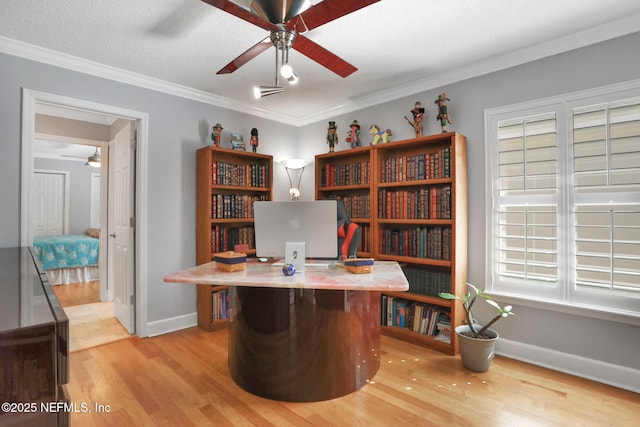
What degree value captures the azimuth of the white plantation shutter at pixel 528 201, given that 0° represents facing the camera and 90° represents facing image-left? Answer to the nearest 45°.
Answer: approximately 45°

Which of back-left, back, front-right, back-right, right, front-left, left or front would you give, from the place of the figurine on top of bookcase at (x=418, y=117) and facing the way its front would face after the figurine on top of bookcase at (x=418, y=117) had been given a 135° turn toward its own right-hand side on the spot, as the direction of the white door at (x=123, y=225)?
left

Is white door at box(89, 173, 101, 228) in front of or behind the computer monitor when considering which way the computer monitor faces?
in front

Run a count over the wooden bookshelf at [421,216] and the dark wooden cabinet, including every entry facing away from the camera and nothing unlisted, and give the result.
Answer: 0

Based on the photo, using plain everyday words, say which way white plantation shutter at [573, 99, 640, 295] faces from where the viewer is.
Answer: facing the viewer and to the left of the viewer

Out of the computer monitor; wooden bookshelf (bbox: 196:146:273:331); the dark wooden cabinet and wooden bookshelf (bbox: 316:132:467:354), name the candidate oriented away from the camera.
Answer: the computer monitor

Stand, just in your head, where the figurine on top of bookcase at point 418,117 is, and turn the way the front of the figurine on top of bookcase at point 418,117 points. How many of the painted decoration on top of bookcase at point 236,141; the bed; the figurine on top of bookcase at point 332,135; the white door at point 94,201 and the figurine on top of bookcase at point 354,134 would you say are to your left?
0

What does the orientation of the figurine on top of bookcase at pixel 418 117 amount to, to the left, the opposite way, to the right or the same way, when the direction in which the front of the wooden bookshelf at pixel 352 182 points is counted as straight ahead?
the same way

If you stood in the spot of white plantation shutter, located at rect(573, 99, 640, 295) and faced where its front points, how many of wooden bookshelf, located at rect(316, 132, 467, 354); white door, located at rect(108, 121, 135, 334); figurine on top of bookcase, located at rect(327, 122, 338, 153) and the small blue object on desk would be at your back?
0

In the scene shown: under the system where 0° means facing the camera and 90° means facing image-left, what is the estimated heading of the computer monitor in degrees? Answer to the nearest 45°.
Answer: approximately 180°

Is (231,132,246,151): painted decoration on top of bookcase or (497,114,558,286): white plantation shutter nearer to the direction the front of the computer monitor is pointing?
the painted decoration on top of bookcase

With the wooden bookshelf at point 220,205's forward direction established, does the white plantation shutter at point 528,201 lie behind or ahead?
ahead

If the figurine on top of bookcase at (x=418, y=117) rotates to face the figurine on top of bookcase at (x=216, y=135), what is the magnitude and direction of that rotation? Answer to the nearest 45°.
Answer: approximately 45° to its right

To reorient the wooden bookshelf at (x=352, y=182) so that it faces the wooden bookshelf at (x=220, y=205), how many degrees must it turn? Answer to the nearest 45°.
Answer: approximately 45° to its right

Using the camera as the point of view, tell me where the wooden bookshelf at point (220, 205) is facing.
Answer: facing the viewer and to the right of the viewer

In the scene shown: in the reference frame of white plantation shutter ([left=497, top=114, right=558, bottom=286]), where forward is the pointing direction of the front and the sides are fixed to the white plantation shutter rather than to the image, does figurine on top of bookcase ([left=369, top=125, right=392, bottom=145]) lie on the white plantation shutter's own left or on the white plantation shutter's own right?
on the white plantation shutter's own right

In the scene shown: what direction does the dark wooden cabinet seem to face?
to the viewer's right

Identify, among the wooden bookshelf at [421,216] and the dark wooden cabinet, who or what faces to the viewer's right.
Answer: the dark wooden cabinet

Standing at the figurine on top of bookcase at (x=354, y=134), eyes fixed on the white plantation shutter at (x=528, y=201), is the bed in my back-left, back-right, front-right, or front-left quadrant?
back-right
